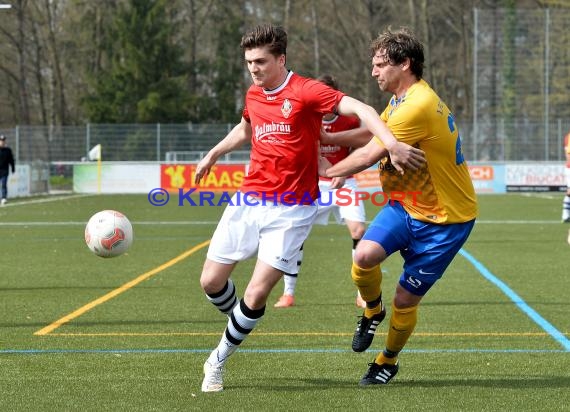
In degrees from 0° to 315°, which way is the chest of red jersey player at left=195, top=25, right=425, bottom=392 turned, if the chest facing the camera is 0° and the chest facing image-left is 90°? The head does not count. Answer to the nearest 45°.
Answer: approximately 45°

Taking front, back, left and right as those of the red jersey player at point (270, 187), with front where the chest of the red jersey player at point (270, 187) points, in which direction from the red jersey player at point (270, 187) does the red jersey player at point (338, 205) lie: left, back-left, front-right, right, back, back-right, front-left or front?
back-right

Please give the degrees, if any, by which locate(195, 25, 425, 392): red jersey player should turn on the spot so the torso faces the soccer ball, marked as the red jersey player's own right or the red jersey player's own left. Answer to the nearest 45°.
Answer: approximately 90° to the red jersey player's own right
